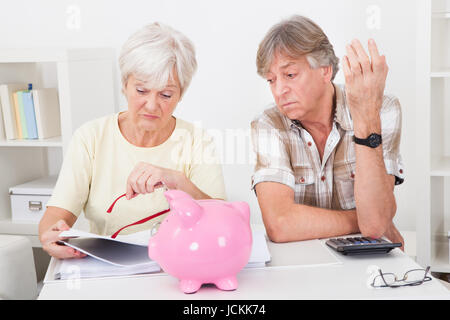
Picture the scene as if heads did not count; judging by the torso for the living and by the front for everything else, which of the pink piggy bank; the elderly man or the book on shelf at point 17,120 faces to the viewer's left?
the pink piggy bank

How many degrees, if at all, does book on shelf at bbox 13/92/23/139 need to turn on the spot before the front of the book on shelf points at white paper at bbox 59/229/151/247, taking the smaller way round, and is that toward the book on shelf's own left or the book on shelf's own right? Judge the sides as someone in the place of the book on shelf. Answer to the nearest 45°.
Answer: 0° — it already faces it

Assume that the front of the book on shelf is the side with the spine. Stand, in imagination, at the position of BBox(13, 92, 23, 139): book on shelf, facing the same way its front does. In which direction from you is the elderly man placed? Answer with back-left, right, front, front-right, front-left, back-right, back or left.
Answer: front-left

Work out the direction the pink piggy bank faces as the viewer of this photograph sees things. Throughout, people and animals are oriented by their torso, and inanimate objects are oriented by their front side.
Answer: facing to the left of the viewer

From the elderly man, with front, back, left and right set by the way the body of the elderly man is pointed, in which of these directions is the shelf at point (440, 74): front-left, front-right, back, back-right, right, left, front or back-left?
back-left

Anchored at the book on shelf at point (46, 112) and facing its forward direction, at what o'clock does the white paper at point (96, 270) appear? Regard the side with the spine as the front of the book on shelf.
The white paper is roughly at 12 o'clock from the book on shelf.
